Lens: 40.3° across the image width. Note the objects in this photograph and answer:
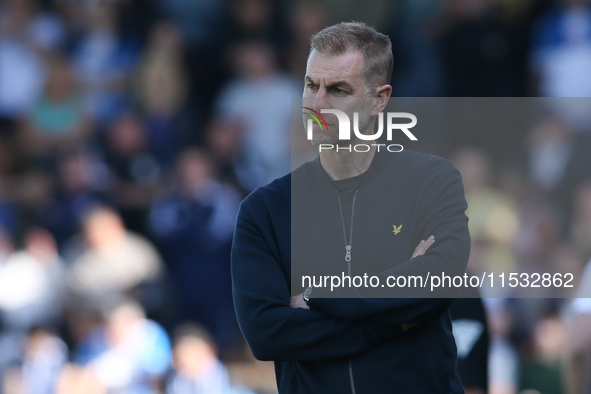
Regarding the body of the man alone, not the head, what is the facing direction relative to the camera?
toward the camera

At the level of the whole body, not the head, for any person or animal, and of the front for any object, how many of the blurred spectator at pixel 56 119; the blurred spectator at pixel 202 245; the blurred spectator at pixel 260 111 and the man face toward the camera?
4

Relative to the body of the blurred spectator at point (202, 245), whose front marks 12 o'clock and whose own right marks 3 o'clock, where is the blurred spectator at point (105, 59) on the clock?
the blurred spectator at point (105, 59) is roughly at 5 o'clock from the blurred spectator at point (202, 245).

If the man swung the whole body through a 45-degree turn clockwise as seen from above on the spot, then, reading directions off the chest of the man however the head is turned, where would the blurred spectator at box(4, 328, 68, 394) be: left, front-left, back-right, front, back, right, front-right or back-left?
right

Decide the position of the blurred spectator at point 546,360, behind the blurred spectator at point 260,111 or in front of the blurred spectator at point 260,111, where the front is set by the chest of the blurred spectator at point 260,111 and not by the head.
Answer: in front

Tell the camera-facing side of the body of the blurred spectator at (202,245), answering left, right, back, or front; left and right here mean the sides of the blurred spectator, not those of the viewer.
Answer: front

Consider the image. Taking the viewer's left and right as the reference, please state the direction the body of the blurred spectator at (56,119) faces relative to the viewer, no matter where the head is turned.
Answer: facing the viewer

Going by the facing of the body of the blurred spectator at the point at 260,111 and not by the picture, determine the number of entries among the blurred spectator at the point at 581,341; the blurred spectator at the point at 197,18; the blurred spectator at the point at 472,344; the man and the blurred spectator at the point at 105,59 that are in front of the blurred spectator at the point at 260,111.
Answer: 3

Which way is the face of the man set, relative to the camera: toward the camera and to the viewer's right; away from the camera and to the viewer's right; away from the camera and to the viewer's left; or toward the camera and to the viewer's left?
toward the camera and to the viewer's left

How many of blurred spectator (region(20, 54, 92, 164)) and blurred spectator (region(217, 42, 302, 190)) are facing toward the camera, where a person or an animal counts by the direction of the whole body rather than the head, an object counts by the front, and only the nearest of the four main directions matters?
2

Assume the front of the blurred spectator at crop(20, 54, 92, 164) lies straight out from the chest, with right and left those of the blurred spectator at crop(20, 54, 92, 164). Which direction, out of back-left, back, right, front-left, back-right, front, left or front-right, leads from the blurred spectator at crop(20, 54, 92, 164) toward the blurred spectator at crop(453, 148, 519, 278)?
front-left
